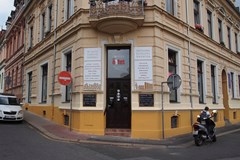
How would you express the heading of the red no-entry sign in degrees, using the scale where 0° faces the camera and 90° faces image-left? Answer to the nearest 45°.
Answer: approximately 0°

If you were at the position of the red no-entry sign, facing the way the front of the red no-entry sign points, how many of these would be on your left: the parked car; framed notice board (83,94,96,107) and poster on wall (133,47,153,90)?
2

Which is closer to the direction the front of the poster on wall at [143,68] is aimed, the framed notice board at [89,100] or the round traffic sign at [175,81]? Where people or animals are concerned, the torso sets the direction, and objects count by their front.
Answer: the round traffic sign

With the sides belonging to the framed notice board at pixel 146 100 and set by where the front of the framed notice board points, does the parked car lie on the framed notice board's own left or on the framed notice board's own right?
on the framed notice board's own right

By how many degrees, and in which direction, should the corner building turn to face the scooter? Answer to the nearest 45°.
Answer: approximately 90° to its left

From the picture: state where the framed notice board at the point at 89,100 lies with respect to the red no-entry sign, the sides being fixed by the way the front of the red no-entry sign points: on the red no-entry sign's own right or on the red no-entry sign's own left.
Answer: on the red no-entry sign's own left

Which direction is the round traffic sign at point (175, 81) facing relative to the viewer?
away from the camera

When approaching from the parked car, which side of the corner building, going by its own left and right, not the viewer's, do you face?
right

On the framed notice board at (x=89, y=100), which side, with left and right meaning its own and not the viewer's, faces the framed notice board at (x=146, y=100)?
left

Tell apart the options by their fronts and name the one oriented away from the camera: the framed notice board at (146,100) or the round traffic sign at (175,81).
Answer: the round traffic sign

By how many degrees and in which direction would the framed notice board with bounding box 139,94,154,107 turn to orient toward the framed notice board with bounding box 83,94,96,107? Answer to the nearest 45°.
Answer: approximately 90° to its right

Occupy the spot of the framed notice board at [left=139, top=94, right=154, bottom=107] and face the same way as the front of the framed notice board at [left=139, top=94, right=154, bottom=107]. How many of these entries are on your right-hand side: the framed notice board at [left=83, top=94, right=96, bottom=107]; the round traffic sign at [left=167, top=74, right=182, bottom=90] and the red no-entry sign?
2
